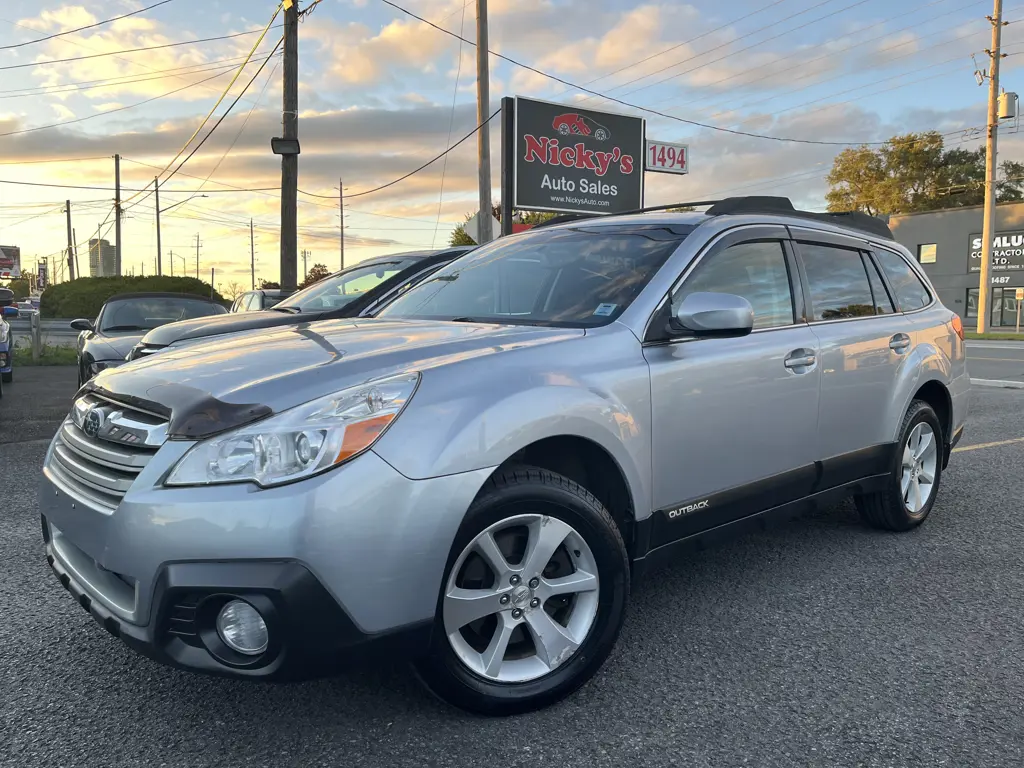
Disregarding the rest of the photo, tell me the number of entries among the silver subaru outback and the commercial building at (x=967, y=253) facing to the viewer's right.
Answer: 0

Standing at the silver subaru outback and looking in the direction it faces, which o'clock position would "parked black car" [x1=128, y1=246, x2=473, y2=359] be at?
The parked black car is roughly at 4 o'clock from the silver subaru outback.

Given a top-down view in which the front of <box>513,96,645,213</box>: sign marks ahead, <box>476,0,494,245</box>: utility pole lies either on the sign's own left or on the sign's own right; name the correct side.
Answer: on the sign's own right

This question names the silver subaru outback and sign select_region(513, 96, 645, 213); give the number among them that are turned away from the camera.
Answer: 0

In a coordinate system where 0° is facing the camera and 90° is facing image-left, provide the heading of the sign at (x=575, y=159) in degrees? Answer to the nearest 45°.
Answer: approximately 315°

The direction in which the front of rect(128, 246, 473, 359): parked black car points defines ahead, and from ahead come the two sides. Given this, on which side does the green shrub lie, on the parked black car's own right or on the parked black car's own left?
on the parked black car's own right

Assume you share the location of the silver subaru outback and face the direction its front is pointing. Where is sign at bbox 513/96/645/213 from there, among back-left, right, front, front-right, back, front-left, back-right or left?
back-right

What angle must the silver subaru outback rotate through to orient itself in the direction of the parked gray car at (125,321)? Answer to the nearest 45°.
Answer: approximately 90° to its right

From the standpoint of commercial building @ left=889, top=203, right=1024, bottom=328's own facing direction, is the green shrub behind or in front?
in front

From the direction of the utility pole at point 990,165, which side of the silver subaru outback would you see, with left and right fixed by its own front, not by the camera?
back

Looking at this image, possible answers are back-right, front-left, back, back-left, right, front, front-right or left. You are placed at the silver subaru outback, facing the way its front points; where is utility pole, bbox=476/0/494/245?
back-right

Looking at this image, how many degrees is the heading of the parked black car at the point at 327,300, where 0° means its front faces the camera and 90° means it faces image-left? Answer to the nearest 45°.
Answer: approximately 45°
